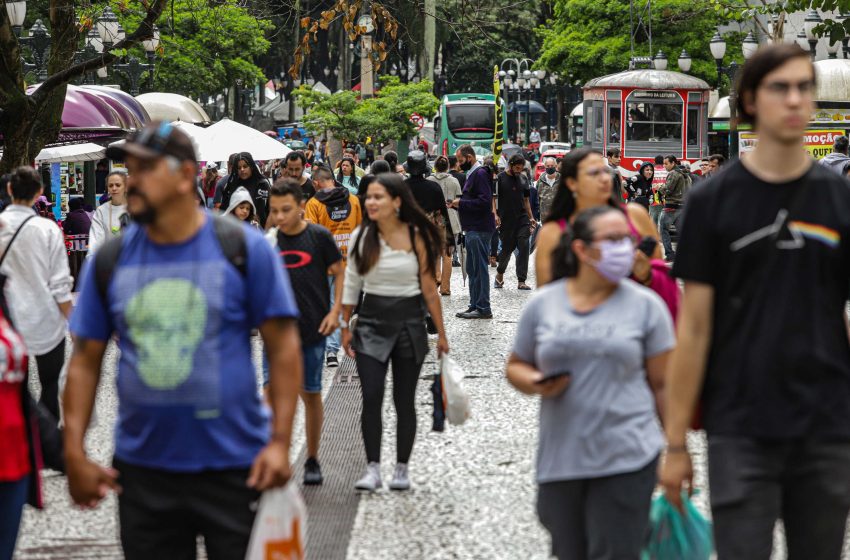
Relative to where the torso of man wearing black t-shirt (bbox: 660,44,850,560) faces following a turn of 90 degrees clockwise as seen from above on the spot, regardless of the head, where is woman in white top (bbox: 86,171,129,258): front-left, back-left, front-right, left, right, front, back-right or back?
front-right

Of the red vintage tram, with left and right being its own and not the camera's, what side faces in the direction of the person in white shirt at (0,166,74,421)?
front

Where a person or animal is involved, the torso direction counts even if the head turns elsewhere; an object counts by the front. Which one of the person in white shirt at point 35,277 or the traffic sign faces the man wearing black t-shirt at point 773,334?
the traffic sign

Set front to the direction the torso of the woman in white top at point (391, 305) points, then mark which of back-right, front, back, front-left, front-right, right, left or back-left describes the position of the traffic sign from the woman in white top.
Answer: back

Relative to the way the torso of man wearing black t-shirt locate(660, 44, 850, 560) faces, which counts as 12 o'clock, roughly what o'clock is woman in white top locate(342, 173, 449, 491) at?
The woman in white top is roughly at 5 o'clock from the man wearing black t-shirt.

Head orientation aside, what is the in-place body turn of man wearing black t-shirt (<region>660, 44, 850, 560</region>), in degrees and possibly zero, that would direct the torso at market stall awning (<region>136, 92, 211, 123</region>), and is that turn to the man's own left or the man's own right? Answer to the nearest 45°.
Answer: approximately 135° to the man's own right

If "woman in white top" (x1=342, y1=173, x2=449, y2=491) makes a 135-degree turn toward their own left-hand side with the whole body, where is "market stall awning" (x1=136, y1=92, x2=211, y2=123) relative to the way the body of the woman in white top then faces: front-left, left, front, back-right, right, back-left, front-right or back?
front-left

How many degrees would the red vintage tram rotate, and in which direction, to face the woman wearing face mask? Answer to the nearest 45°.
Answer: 0° — it already faces them

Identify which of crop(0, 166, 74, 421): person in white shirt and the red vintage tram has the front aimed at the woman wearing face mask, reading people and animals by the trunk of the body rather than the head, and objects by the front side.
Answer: the red vintage tram

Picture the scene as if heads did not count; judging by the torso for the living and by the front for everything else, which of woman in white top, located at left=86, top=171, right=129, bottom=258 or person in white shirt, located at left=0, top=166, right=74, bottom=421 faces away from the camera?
the person in white shirt

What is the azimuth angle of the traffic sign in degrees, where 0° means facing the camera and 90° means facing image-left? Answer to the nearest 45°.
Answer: approximately 0°

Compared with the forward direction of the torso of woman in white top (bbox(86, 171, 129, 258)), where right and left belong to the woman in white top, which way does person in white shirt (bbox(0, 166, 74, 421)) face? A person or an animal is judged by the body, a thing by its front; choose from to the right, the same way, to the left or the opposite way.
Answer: the opposite way
